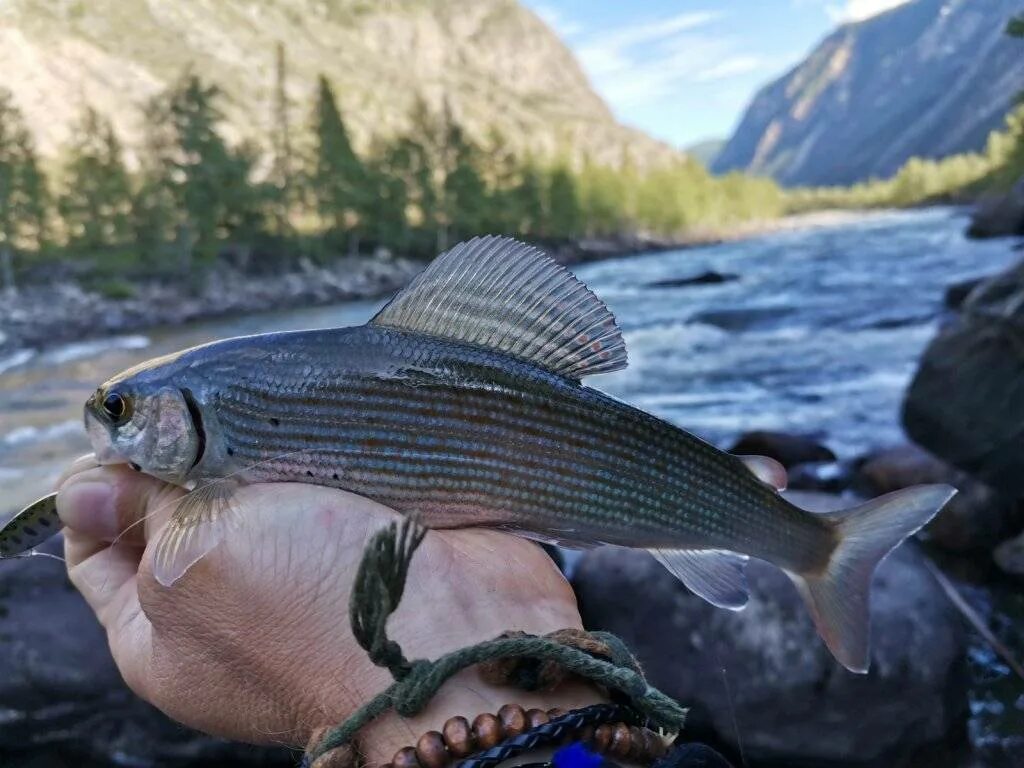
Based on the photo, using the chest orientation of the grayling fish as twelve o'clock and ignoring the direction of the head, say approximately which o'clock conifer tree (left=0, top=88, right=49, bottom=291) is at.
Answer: The conifer tree is roughly at 2 o'clock from the grayling fish.

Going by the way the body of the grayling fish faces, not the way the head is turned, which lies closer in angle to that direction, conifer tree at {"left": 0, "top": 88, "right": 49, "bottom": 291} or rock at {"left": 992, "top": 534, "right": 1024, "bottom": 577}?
the conifer tree

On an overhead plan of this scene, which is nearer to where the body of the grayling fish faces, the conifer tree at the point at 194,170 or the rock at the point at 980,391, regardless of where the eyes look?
the conifer tree

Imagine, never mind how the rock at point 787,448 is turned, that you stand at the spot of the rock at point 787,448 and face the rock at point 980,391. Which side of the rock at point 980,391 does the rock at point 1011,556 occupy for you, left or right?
right

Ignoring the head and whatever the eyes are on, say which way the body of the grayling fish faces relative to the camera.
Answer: to the viewer's left

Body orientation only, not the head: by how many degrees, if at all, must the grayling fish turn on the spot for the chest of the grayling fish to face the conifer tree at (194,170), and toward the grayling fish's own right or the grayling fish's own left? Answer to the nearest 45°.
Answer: approximately 90° to the grayling fish's own right

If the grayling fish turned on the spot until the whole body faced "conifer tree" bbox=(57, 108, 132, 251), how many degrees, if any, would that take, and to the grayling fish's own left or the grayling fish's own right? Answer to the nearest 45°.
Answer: approximately 45° to the grayling fish's own right

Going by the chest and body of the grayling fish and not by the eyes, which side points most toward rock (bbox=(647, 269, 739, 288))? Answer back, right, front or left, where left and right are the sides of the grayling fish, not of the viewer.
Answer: right
